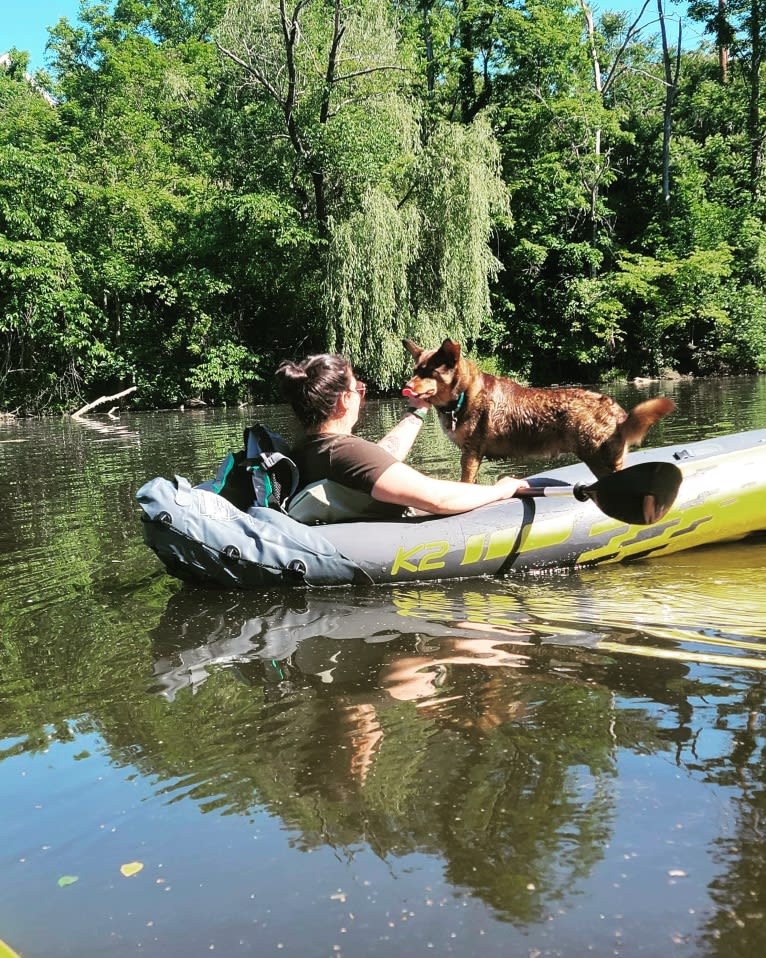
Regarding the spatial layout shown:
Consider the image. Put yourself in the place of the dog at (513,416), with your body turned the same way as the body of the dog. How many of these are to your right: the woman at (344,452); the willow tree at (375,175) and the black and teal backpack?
1

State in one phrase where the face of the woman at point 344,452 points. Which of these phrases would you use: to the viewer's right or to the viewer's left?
to the viewer's right

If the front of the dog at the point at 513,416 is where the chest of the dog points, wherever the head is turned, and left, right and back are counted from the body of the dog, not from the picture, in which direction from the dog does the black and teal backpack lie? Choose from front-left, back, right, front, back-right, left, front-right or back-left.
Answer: front-left

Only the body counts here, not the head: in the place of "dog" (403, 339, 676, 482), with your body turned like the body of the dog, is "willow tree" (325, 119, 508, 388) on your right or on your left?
on your right

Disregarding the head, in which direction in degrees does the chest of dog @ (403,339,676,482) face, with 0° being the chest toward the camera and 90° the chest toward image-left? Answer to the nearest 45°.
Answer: approximately 90°

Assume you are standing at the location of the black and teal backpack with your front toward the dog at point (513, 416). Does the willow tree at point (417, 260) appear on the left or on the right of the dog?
left

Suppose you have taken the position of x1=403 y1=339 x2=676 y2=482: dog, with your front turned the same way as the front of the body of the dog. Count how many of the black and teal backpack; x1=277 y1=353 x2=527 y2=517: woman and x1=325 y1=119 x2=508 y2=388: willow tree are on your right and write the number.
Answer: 1

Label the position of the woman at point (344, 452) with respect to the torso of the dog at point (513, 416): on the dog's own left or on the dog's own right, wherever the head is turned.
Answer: on the dog's own left

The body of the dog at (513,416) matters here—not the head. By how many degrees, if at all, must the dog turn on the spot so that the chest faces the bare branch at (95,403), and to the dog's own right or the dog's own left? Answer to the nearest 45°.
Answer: approximately 45° to the dog's own right

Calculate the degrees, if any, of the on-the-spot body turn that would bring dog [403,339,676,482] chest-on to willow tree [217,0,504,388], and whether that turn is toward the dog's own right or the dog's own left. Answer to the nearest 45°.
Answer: approximately 90° to the dog's own right
